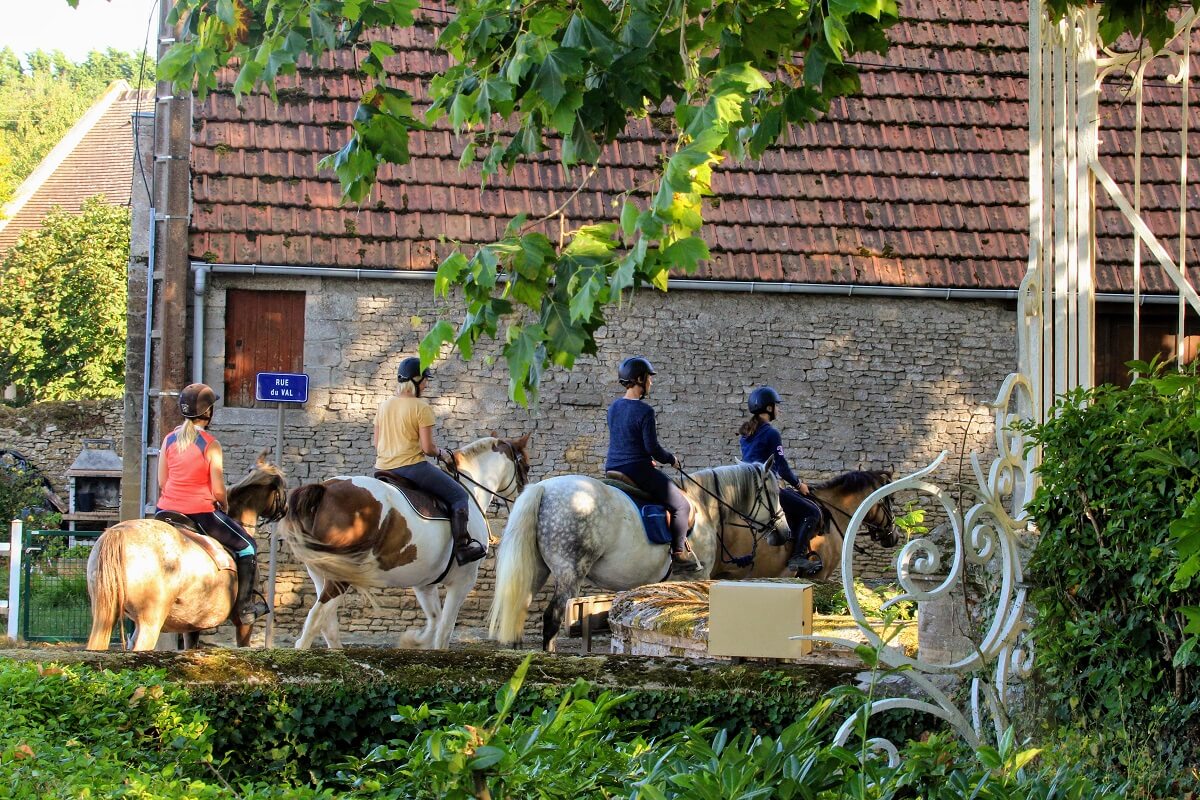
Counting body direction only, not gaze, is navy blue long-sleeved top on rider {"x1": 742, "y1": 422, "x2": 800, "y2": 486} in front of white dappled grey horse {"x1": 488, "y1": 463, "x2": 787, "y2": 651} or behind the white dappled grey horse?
in front

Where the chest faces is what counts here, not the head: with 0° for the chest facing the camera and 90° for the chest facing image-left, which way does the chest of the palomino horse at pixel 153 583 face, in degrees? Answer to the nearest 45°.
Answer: approximately 225°

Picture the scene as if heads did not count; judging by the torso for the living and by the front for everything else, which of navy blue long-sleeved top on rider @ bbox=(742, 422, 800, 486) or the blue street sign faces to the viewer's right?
the navy blue long-sleeved top on rider

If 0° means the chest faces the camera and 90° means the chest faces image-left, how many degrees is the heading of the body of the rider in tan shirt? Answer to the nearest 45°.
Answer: approximately 225°

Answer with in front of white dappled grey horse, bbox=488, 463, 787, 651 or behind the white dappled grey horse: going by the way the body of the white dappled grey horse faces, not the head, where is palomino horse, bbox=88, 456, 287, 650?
behind

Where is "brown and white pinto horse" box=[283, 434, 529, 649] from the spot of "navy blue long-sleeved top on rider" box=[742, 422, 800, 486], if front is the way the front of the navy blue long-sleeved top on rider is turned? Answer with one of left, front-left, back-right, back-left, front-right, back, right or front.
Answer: back-right

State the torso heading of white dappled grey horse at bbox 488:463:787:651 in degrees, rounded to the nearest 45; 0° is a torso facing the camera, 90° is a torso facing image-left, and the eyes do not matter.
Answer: approximately 225°

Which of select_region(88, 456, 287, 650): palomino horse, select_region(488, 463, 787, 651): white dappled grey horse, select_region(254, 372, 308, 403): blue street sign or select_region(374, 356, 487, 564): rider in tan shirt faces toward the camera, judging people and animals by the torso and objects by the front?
the blue street sign

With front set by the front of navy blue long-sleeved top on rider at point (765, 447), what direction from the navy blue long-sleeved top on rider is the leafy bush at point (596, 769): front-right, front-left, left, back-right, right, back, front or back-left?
right

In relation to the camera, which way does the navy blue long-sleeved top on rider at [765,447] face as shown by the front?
to the viewer's right

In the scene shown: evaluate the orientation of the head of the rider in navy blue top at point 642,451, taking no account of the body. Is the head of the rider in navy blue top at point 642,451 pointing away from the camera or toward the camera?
away from the camera

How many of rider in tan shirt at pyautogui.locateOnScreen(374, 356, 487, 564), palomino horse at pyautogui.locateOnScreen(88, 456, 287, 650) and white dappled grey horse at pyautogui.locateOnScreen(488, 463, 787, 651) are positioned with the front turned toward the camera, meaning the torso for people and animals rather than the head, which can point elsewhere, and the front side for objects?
0

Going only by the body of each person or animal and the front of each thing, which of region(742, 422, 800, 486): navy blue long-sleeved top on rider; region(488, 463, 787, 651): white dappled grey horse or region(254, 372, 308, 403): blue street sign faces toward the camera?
the blue street sign

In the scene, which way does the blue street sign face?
toward the camera
